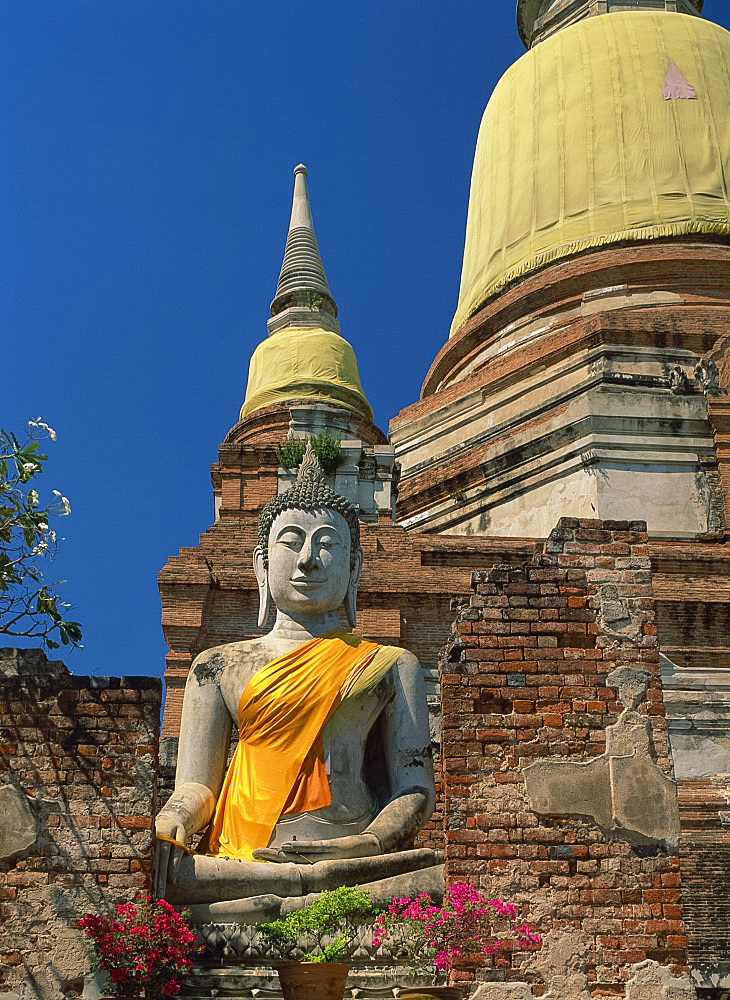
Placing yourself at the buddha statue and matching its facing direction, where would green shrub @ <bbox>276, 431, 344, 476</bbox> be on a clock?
The green shrub is roughly at 6 o'clock from the buddha statue.

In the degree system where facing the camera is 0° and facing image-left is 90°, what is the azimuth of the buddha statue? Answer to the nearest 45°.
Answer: approximately 0°

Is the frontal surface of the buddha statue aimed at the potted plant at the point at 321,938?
yes

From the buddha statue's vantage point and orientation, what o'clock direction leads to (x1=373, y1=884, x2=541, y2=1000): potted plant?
The potted plant is roughly at 11 o'clock from the buddha statue.

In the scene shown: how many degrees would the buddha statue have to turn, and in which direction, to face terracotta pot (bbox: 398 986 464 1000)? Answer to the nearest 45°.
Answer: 0° — it already faces it

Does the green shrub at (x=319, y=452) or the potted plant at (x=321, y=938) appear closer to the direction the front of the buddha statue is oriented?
the potted plant

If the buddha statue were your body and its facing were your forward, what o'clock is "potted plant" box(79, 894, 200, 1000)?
The potted plant is roughly at 1 o'clock from the buddha statue.
